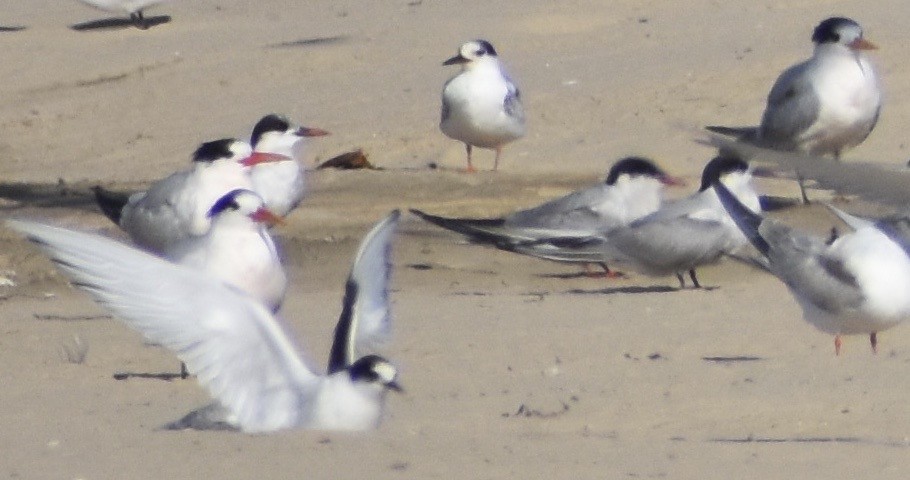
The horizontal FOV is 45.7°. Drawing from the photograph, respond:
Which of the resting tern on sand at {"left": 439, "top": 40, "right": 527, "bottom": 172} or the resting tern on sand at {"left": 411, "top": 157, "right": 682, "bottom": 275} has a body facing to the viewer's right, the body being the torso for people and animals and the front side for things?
the resting tern on sand at {"left": 411, "top": 157, "right": 682, "bottom": 275}

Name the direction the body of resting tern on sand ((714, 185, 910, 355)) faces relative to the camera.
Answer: to the viewer's right

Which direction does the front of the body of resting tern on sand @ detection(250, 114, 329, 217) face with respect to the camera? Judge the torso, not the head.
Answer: to the viewer's right

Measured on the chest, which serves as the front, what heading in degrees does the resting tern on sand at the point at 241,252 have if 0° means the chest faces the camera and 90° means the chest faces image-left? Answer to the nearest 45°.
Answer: approximately 315°

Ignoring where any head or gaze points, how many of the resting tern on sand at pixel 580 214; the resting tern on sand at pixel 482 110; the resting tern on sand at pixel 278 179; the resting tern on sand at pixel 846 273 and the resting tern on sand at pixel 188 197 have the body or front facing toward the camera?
1

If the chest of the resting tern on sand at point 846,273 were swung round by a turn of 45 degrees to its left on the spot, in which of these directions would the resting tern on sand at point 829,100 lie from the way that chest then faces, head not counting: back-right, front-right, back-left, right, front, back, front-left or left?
front-left

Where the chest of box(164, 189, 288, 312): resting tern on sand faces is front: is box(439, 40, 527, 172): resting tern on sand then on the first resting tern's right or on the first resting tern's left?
on the first resting tern's left

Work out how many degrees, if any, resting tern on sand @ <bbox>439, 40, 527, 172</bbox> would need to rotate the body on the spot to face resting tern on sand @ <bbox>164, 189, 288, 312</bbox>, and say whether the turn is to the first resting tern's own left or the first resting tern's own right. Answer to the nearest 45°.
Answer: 0° — it already faces it

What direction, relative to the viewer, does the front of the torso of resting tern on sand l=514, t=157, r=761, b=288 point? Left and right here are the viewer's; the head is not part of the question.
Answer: facing to the right of the viewer

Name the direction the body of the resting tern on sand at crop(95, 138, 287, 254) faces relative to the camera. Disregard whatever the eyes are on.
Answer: to the viewer's right

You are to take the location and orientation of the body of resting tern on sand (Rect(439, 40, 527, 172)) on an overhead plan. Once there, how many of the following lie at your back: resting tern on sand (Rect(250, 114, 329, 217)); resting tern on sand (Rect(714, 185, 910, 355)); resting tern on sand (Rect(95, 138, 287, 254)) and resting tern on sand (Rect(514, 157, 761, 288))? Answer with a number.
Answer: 0

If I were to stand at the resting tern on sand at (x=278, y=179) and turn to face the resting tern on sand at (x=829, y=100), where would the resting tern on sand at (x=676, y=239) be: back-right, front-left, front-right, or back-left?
front-right

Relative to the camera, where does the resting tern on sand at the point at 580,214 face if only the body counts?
to the viewer's right

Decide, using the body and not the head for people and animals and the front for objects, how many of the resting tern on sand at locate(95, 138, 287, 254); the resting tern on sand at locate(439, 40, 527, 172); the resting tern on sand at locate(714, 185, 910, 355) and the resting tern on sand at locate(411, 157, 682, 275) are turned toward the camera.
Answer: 1

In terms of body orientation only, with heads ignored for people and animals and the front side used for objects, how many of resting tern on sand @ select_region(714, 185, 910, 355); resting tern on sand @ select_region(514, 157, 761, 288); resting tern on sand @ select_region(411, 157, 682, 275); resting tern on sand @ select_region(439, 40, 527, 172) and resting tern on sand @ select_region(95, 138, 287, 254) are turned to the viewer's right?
4

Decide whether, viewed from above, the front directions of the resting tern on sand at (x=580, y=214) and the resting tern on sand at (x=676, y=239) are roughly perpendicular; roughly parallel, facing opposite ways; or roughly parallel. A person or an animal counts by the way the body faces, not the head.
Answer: roughly parallel

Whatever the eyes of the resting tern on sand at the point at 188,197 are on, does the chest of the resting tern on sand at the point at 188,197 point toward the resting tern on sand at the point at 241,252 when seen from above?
no

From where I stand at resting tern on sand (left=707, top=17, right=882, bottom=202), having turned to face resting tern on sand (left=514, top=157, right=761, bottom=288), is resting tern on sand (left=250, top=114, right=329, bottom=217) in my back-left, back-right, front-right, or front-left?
front-right
